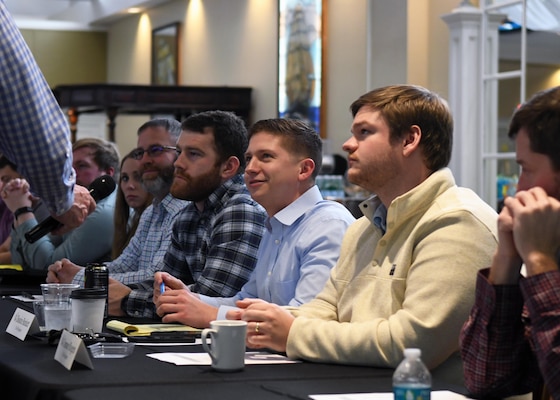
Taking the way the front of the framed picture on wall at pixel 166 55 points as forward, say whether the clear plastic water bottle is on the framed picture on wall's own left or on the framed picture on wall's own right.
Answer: on the framed picture on wall's own left

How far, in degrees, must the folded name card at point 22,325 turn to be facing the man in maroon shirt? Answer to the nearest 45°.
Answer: approximately 90° to its left

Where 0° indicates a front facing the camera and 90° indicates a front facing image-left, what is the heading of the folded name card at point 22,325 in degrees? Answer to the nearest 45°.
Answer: approximately 45°

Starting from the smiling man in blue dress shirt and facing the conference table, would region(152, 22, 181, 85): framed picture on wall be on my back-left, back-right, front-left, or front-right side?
back-right

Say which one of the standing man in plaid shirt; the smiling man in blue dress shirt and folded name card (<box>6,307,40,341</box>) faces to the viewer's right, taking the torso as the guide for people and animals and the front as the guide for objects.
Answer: the standing man in plaid shirt

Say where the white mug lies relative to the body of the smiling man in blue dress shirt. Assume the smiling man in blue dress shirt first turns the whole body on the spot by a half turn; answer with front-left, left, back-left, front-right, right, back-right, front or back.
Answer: back-right

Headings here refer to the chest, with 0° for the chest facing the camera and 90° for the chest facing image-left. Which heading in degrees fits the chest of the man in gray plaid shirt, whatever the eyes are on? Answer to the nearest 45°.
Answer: approximately 45°

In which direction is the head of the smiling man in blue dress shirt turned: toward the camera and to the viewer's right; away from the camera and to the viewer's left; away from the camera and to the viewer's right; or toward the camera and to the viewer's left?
toward the camera and to the viewer's left

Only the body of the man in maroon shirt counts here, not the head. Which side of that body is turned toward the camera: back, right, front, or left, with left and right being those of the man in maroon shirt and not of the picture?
left

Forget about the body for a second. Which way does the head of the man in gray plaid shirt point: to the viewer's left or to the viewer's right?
to the viewer's left

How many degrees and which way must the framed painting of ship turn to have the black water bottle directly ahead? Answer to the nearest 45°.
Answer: approximately 45° to its left

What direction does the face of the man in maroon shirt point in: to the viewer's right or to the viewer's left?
to the viewer's left

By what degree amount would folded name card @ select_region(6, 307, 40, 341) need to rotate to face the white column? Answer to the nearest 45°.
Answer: approximately 180°

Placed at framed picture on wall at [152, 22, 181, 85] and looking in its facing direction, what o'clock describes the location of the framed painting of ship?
The framed painting of ship is roughly at 10 o'clock from the framed picture on wall.

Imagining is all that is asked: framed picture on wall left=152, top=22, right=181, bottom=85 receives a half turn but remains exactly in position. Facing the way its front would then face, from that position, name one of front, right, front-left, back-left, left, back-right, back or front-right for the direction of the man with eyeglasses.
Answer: back-right
